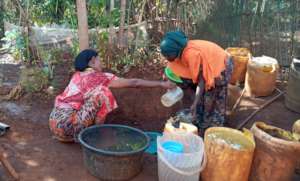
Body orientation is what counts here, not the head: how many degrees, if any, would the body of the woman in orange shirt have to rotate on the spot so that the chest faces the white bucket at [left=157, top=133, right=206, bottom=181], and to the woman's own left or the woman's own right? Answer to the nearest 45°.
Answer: approximately 90° to the woman's own left

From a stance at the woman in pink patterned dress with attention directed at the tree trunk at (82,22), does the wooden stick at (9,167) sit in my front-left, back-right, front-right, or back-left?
back-left

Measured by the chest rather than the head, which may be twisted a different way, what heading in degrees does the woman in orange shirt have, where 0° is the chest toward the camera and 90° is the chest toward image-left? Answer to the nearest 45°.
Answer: approximately 90°

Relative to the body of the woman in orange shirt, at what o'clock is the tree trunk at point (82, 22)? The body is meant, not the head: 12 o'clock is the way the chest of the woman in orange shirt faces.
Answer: The tree trunk is roughly at 1 o'clock from the woman in orange shirt.

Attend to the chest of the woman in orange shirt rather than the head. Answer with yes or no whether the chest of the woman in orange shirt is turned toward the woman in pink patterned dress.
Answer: yes

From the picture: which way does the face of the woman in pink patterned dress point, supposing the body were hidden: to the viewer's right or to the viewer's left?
to the viewer's right

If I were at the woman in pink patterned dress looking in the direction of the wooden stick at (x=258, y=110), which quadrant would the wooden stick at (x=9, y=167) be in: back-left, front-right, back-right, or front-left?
back-right

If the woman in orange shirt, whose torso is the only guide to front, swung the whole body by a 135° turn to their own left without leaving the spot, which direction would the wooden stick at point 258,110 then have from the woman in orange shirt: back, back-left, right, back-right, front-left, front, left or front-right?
left

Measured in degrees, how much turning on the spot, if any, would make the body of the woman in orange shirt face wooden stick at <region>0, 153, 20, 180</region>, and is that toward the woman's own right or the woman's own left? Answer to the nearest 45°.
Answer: approximately 45° to the woman's own left
